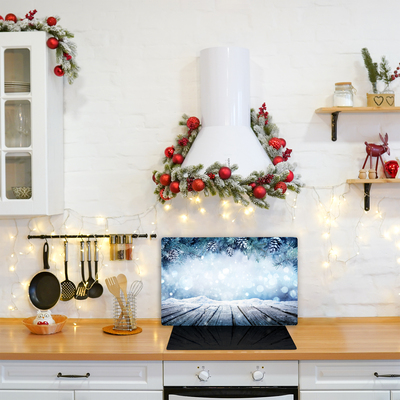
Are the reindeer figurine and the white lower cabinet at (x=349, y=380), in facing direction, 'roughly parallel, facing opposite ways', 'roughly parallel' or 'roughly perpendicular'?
roughly perpendicular

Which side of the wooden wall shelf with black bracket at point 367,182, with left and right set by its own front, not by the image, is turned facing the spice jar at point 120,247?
right

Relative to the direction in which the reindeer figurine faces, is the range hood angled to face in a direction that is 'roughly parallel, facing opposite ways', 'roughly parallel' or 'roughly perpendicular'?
roughly perpendicular

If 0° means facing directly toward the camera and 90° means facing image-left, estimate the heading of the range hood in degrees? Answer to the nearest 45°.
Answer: approximately 0°
